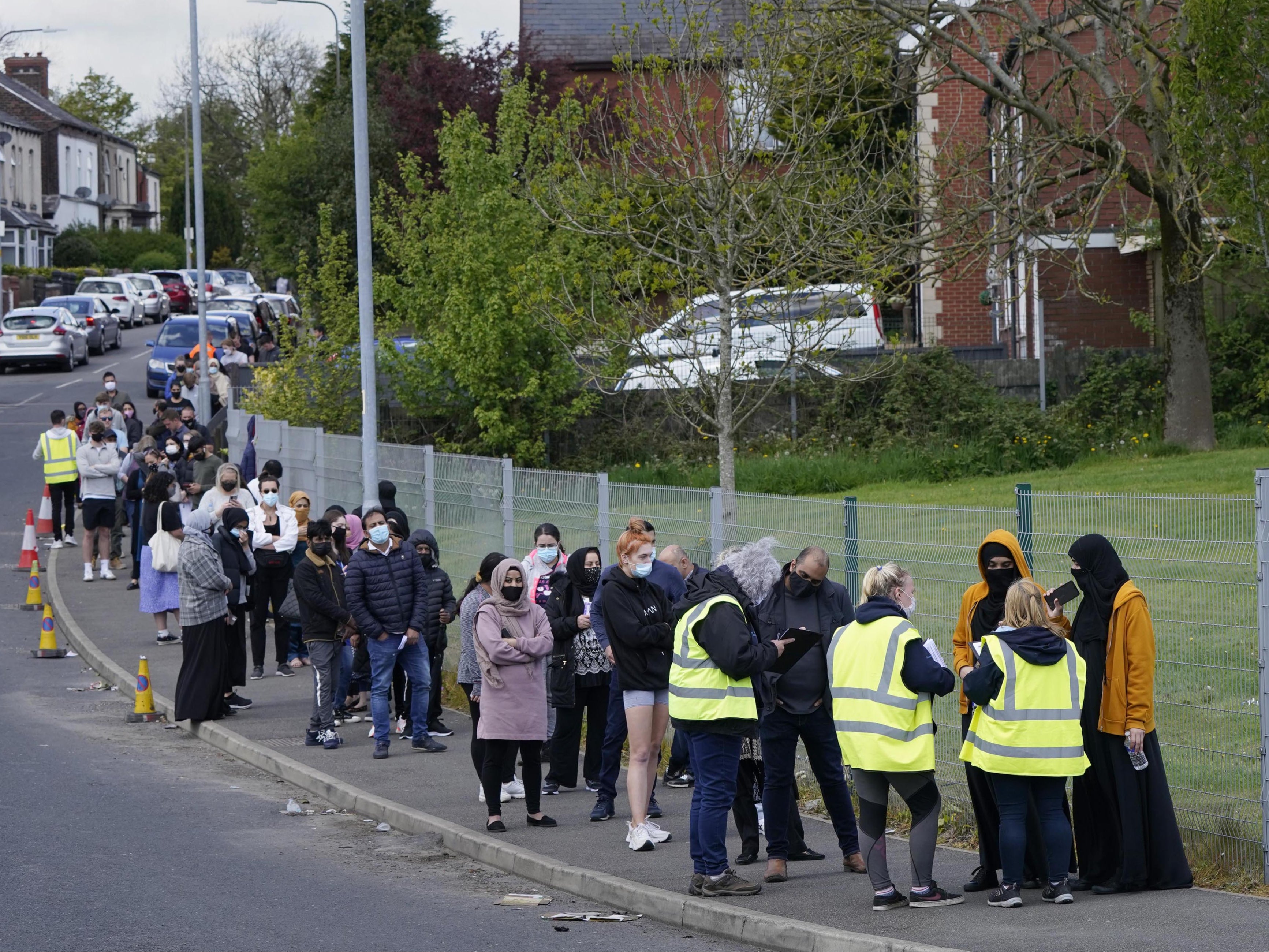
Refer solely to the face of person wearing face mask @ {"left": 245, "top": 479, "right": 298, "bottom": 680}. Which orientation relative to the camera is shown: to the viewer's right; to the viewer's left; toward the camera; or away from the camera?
toward the camera

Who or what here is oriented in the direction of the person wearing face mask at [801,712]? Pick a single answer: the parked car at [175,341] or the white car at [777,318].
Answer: the parked car

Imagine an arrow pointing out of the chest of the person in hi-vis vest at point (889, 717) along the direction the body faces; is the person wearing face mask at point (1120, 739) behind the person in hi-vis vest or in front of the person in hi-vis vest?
in front

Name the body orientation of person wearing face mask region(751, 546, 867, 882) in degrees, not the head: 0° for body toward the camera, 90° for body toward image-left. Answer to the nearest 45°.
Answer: approximately 0°

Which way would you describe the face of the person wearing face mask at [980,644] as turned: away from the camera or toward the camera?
toward the camera

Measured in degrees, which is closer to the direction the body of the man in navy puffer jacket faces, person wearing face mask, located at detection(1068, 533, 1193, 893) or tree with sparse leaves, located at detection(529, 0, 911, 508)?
the person wearing face mask

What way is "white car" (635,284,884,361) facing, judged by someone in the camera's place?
facing to the left of the viewer

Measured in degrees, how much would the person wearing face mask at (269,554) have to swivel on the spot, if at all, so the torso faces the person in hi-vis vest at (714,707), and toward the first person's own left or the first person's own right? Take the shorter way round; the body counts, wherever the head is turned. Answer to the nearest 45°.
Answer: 0° — they already face them

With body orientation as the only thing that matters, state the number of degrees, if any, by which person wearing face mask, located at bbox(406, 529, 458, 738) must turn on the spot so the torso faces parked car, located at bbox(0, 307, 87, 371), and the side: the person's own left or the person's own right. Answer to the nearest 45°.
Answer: approximately 180°

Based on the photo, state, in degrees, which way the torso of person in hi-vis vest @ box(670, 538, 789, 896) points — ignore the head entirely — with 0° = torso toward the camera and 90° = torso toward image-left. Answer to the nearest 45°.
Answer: approximately 270°
